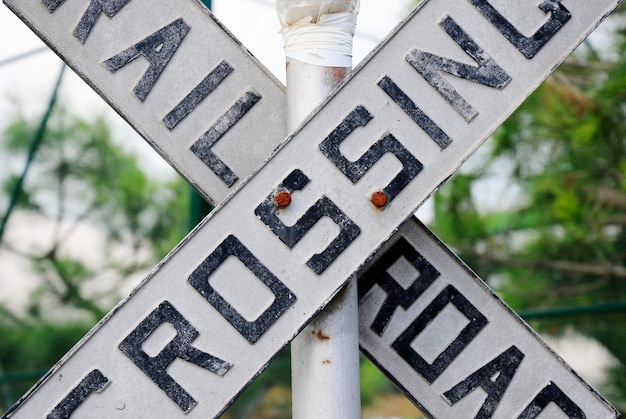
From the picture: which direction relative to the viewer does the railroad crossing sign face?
toward the camera
